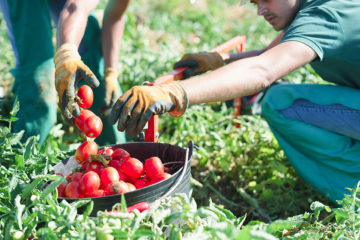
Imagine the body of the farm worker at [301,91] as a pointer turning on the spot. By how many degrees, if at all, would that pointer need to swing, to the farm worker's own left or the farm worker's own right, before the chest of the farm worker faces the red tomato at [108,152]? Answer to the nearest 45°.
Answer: approximately 45° to the farm worker's own left

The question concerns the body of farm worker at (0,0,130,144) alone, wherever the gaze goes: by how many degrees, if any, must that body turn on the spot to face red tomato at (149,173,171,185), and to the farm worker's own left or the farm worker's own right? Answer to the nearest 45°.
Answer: approximately 45° to the farm worker's own right

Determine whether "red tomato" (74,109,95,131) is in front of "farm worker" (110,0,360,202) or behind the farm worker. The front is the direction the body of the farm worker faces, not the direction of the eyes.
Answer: in front

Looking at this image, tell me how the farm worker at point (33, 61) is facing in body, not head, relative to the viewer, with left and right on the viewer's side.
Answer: facing the viewer and to the right of the viewer

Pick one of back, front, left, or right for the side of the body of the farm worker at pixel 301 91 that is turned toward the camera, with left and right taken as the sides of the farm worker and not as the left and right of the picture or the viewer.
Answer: left

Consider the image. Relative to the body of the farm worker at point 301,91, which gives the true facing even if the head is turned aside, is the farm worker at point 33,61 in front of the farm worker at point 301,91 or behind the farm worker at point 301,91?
in front

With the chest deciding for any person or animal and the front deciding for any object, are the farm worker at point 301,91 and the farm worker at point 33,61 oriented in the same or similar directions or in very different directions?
very different directions

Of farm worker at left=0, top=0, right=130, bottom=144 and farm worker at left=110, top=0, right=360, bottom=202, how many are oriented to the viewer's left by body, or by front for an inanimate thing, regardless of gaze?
1

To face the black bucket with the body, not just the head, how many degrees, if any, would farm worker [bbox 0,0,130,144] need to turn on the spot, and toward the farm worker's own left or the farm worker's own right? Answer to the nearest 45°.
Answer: approximately 45° to the farm worker's own right

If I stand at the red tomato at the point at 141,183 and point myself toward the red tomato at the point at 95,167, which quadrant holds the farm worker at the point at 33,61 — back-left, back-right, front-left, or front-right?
front-right
